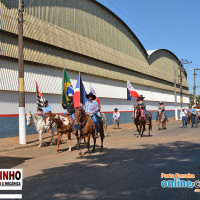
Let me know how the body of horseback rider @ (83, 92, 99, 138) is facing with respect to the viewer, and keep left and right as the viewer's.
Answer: facing the viewer and to the left of the viewer

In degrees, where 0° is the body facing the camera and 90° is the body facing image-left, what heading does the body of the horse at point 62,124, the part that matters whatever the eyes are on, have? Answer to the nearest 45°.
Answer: approximately 45°

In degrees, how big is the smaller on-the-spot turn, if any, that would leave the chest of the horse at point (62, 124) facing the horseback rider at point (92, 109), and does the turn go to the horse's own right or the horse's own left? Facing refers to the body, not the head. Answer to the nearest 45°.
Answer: approximately 90° to the horse's own left

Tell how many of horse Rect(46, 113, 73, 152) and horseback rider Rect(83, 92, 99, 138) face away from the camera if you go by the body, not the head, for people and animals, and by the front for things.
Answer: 0

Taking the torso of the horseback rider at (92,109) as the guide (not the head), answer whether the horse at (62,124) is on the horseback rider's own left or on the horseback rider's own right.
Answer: on the horseback rider's own right
